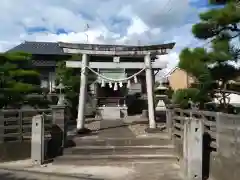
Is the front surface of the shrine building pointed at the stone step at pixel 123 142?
yes

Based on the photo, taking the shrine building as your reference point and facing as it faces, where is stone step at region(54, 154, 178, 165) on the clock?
The stone step is roughly at 12 o'clock from the shrine building.

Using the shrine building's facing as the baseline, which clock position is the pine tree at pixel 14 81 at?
The pine tree is roughly at 2 o'clock from the shrine building.

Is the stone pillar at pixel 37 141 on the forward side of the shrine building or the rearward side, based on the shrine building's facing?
on the forward side

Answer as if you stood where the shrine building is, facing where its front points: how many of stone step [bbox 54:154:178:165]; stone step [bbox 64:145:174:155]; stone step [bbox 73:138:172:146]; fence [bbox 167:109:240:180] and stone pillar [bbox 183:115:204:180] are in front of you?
5

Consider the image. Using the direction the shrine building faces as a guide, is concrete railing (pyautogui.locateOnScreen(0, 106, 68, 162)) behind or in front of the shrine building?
in front

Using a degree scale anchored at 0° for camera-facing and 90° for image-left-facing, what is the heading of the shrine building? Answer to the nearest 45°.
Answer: approximately 0°

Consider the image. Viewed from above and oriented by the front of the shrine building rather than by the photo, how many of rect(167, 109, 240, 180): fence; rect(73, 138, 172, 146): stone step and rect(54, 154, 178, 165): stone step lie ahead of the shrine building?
3
